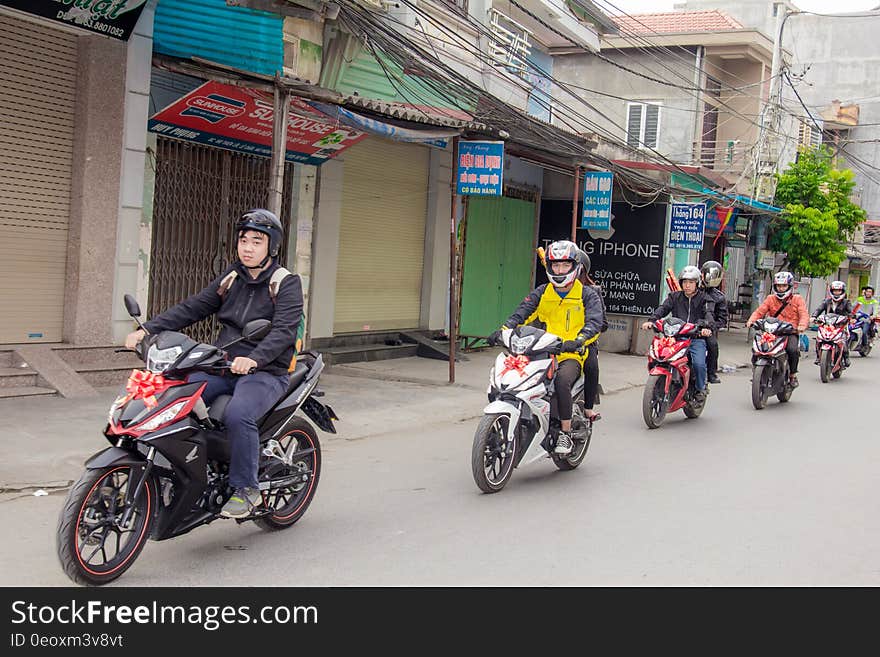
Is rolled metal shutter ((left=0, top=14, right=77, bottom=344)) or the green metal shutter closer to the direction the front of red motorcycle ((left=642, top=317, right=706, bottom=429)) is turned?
the rolled metal shutter

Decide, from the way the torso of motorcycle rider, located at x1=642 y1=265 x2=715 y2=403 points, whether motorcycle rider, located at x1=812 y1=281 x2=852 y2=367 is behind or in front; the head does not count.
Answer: behind

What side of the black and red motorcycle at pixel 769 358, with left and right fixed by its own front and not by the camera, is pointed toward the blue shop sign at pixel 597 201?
right

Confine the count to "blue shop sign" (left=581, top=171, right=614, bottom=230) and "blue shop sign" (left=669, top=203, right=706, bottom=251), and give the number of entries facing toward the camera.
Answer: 2

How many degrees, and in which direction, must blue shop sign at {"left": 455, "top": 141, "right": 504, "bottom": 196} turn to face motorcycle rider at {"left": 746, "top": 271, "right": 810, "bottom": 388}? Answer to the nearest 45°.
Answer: approximately 90° to its left

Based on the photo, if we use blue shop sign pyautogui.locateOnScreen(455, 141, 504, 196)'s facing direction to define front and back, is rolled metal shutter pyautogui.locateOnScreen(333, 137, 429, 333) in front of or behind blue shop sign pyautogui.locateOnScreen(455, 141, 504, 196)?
behind

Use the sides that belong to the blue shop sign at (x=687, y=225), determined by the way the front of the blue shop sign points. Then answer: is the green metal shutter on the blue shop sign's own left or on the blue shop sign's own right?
on the blue shop sign's own right

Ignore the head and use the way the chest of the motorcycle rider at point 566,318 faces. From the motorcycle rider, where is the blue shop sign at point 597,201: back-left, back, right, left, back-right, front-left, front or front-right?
back-right

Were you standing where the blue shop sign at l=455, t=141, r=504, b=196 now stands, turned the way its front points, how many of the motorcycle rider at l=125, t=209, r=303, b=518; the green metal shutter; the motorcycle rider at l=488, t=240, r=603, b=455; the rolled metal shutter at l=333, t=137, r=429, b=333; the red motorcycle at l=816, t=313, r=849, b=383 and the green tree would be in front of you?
2

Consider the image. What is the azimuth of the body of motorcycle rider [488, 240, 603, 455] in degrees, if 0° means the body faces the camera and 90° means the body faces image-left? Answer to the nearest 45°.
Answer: approximately 45°

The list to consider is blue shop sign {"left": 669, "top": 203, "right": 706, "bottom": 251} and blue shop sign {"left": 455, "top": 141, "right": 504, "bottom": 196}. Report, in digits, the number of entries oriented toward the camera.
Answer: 2

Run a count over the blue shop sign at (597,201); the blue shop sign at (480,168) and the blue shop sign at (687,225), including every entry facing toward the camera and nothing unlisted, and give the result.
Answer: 3

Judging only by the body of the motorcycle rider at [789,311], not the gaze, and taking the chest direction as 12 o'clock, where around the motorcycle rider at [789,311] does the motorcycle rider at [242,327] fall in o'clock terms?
the motorcycle rider at [242,327] is roughly at 11 o'clock from the motorcycle rider at [789,311].

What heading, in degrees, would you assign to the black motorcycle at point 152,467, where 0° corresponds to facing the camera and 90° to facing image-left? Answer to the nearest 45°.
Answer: approximately 45°
